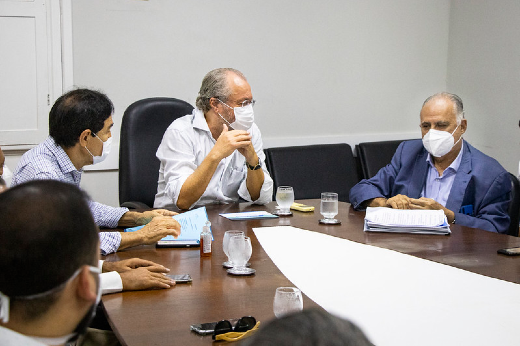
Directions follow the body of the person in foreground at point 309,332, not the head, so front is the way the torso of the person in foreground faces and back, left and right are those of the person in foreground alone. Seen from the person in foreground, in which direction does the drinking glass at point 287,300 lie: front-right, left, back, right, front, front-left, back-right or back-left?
front

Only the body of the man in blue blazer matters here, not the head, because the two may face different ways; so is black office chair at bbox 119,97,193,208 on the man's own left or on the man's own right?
on the man's own right

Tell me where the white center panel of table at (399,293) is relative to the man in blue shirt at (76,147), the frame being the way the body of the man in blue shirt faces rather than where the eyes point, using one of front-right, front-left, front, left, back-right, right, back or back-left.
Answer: front-right

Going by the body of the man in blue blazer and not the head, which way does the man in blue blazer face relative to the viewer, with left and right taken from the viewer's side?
facing the viewer and to the left of the viewer

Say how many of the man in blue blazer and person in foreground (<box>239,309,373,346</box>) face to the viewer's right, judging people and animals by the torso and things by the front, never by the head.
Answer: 0

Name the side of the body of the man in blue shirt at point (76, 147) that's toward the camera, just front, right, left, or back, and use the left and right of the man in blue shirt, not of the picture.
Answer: right

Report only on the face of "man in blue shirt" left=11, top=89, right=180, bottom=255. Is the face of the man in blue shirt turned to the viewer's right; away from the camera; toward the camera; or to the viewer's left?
to the viewer's right

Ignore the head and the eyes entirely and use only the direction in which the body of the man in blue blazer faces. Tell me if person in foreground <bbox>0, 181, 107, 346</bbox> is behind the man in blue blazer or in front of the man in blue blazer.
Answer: in front

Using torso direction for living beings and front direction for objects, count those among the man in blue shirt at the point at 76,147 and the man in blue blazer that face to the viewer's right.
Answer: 1

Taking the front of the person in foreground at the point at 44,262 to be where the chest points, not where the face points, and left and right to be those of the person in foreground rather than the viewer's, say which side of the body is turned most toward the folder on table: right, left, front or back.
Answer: front

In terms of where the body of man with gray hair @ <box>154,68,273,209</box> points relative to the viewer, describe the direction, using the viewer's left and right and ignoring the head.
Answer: facing the viewer and to the right of the viewer

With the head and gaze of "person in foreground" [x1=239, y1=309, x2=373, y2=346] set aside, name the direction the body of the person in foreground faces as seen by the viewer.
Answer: away from the camera

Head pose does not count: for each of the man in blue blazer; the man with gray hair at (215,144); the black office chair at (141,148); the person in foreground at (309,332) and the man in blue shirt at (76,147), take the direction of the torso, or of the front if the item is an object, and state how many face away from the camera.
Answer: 1

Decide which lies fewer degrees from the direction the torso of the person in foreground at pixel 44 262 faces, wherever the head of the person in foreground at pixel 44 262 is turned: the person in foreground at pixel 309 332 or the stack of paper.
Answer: the stack of paper
